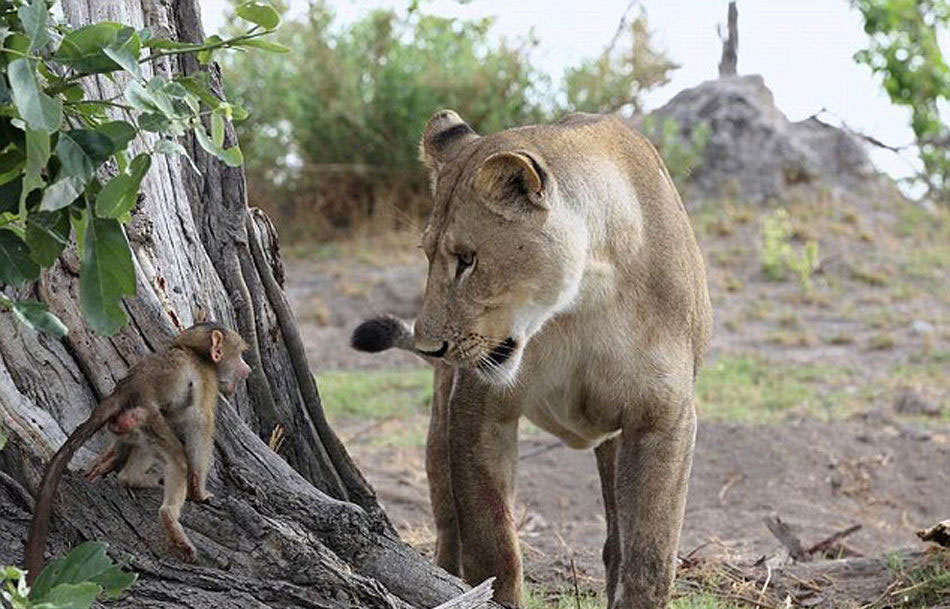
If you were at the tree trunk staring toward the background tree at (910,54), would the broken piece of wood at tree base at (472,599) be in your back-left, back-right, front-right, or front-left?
front-right

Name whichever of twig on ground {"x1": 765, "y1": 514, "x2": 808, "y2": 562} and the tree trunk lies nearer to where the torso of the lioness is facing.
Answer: the tree trunk

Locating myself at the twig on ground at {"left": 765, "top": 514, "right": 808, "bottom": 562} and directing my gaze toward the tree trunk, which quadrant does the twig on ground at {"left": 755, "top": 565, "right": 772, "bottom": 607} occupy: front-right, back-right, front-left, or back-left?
front-left

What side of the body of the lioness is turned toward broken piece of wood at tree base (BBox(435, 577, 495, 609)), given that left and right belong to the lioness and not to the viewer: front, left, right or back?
front

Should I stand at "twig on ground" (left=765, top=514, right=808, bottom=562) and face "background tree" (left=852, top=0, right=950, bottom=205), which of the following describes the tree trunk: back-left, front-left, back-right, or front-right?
back-left

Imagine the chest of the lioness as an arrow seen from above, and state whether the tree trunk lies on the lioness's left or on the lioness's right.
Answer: on the lioness's right

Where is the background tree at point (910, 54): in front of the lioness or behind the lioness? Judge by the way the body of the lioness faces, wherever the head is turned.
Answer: behind

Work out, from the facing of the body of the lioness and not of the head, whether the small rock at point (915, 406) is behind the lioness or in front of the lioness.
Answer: behind

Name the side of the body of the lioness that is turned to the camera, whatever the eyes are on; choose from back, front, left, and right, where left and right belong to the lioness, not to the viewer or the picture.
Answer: front

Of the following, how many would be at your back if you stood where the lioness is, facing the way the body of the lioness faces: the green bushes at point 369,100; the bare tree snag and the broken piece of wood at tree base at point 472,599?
2

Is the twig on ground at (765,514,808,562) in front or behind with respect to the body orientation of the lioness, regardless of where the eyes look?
behind
